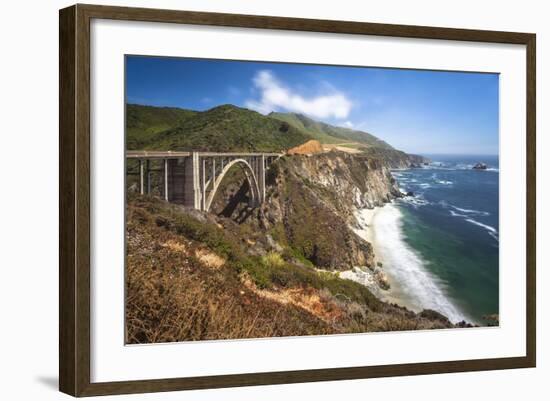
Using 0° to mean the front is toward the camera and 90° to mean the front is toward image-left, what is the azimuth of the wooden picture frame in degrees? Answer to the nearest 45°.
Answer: approximately 315°
